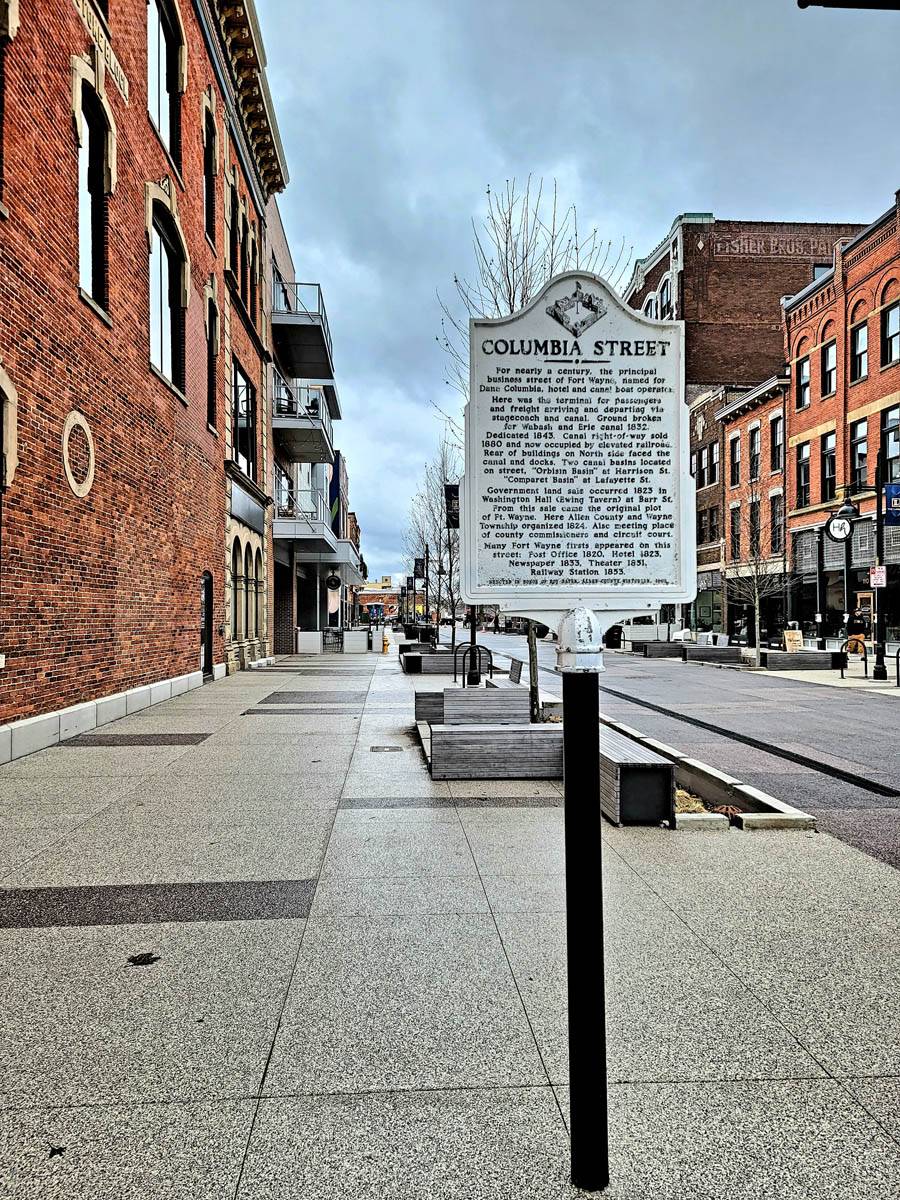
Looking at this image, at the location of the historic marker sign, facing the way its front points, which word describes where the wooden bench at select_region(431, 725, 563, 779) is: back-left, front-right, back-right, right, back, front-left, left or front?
back

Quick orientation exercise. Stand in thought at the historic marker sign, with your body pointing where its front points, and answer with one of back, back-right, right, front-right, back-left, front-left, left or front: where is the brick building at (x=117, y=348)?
back-right

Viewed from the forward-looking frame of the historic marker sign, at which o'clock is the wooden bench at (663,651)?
The wooden bench is roughly at 6 o'clock from the historic marker sign.

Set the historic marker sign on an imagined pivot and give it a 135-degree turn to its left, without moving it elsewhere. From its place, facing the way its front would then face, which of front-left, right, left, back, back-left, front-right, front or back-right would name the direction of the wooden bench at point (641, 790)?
front-left

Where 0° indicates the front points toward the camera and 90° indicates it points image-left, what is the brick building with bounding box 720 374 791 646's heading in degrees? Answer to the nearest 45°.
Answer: approximately 45°

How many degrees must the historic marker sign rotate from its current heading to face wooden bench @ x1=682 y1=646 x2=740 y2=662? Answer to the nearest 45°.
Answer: approximately 180°

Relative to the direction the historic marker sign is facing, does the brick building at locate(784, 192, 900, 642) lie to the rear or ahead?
to the rear

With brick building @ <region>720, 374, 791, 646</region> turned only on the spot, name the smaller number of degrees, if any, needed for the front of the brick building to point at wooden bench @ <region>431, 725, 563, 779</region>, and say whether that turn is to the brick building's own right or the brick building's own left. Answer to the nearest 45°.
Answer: approximately 45° to the brick building's own left
